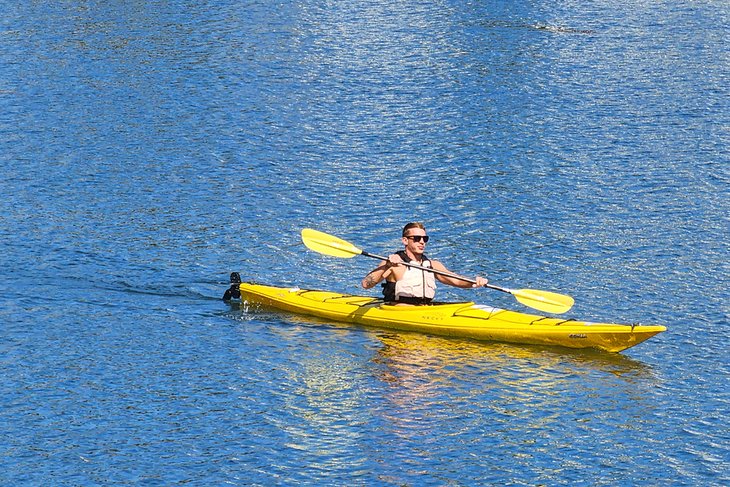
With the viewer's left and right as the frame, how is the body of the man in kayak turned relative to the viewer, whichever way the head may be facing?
facing the viewer and to the right of the viewer

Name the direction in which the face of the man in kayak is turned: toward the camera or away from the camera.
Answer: toward the camera
